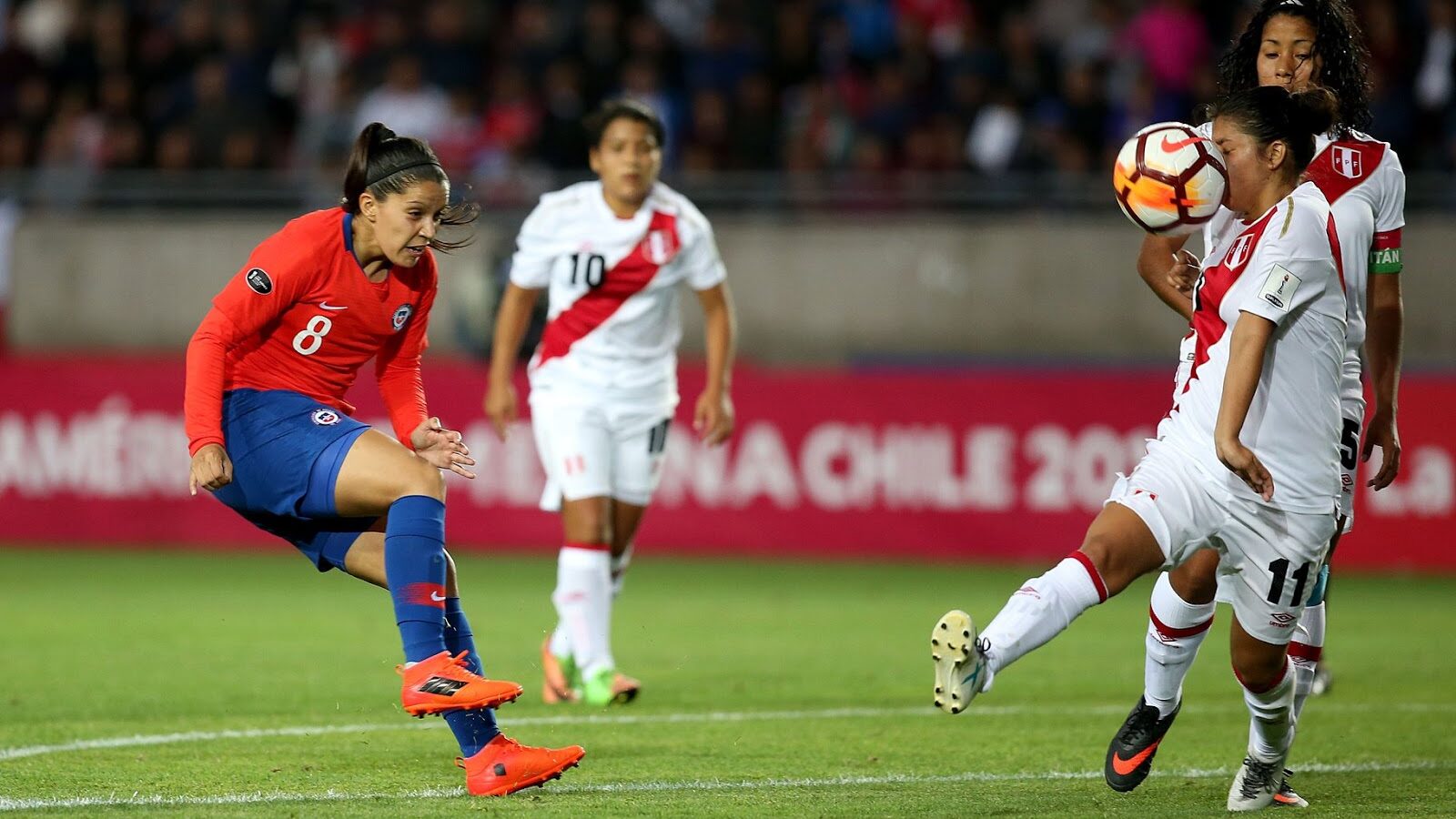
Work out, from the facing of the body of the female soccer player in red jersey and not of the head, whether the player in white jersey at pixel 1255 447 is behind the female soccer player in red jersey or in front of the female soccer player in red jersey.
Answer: in front

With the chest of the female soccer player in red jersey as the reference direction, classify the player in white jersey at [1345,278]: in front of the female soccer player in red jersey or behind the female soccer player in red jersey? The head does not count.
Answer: in front

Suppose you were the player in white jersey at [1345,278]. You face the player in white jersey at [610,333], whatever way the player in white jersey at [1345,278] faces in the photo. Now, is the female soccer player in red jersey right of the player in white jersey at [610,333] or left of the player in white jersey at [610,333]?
left

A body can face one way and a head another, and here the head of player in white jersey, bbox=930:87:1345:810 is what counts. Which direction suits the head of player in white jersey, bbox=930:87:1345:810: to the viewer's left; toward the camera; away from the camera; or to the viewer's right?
to the viewer's left

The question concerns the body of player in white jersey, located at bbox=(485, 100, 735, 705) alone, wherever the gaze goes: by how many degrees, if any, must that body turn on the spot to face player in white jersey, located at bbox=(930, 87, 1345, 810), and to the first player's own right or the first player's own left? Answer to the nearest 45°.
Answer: approximately 45° to the first player's own left

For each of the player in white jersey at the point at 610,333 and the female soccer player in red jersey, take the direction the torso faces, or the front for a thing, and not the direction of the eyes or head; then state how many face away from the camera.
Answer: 0

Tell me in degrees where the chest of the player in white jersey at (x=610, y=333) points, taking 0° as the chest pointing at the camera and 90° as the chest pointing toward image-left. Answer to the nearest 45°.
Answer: approximately 0°

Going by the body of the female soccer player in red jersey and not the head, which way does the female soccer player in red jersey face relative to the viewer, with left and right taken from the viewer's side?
facing the viewer and to the right of the viewer
